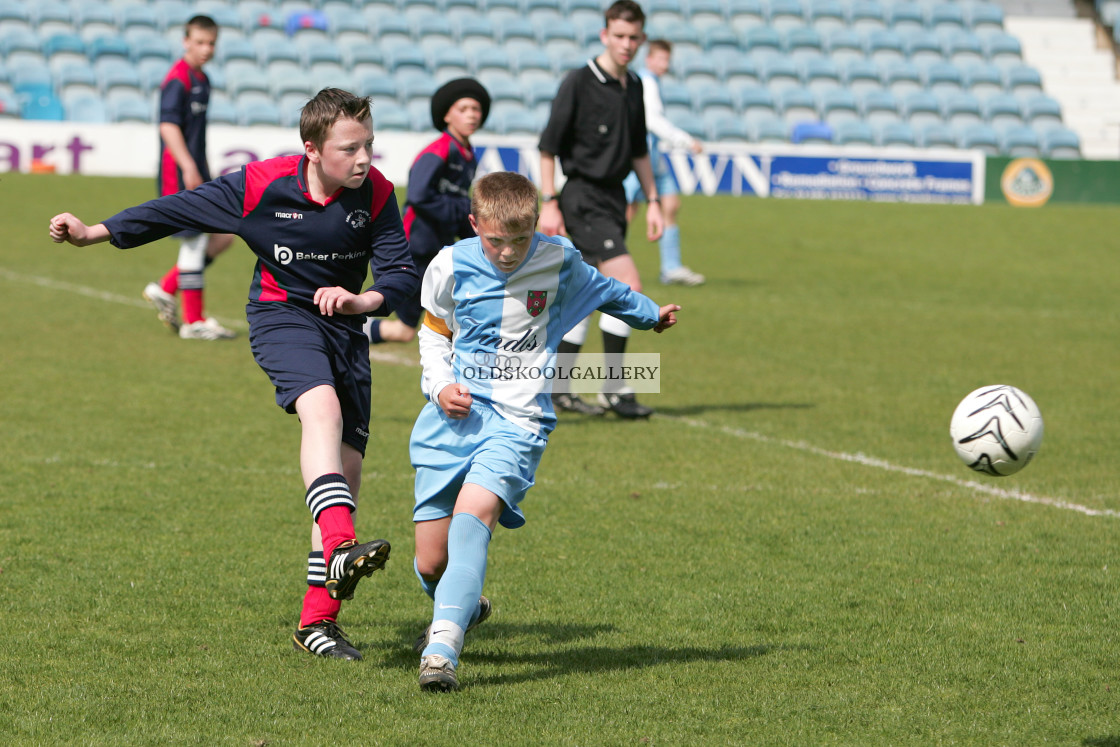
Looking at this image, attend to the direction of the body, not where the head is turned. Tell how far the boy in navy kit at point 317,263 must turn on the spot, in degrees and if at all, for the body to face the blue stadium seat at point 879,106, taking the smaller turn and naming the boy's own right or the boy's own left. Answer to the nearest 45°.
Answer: approximately 90° to the boy's own left

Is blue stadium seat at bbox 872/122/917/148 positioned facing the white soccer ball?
yes

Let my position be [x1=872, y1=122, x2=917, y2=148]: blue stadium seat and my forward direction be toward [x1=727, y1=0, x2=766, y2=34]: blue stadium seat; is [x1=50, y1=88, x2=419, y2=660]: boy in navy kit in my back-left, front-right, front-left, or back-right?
back-left

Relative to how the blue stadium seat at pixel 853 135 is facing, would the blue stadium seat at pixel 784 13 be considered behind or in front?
behind

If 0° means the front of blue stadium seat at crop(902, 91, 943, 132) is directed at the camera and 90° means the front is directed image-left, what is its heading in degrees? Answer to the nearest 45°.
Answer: approximately 0°

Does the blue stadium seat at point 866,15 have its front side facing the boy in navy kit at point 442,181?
yes

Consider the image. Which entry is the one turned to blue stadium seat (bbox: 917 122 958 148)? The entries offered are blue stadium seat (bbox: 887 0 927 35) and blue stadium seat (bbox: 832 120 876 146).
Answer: blue stadium seat (bbox: 887 0 927 35)

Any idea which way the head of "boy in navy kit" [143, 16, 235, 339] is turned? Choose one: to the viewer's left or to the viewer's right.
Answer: to the viewer's right

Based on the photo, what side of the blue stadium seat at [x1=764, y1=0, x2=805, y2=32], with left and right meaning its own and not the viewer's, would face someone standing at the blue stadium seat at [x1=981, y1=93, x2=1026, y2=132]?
left

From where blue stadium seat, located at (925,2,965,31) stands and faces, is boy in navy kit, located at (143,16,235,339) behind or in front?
in front

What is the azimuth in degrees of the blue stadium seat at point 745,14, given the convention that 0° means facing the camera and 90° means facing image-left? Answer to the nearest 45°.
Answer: approximately 0°

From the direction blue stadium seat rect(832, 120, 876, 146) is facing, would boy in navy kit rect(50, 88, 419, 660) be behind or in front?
in front

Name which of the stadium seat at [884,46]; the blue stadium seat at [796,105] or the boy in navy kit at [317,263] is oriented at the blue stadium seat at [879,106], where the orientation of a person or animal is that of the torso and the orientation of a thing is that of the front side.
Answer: the stadium seat
